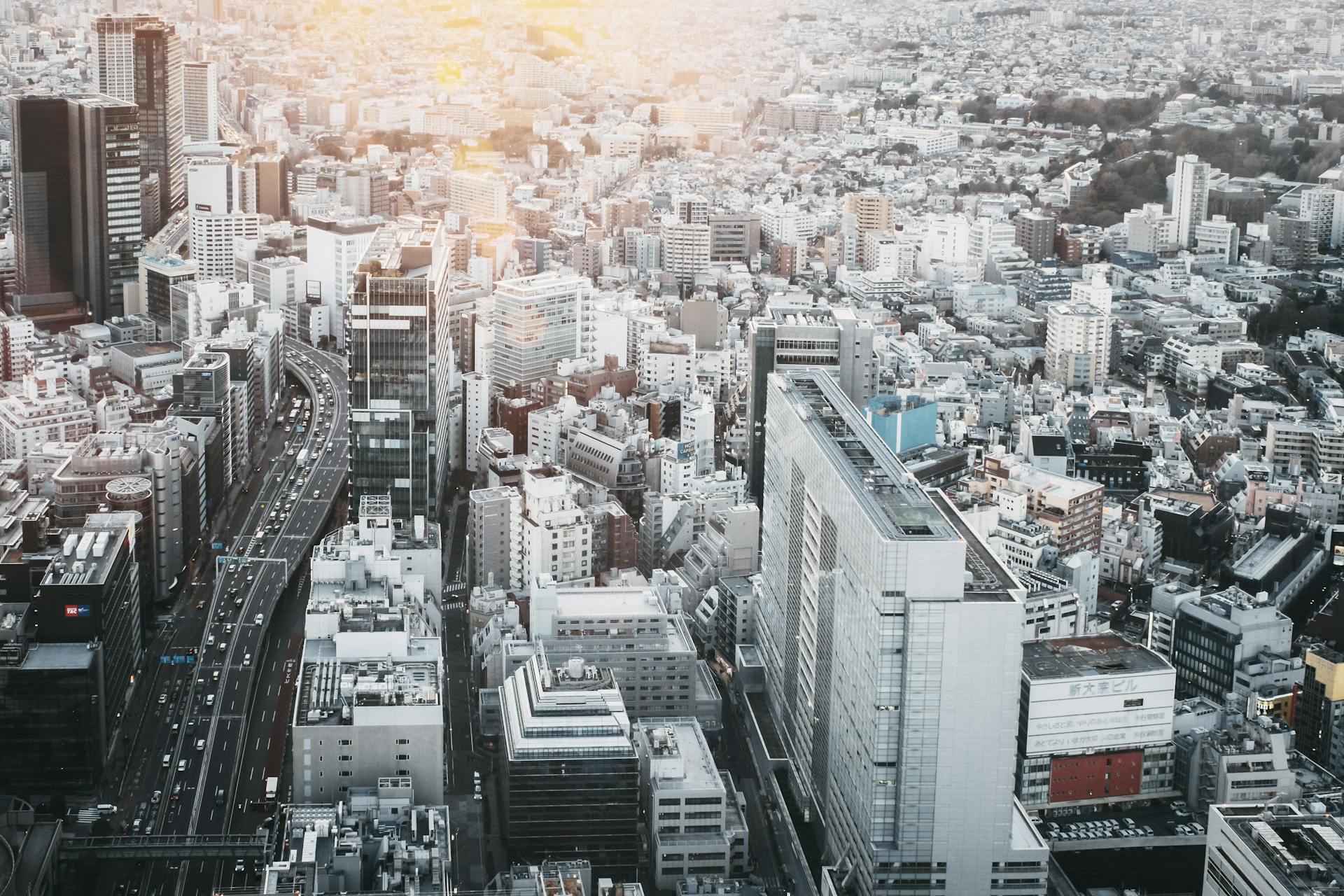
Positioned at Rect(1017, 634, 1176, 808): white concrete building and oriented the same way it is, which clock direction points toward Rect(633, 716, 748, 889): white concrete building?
Rect(633, 716, 748, 889): white concrete building is roughly at 2 o'clock from Rect(1017, 634, 1176, 808): white concrete building.

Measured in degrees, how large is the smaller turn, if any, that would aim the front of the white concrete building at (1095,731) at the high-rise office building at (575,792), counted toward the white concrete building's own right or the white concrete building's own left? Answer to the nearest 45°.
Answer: approximately 45° to the white concrete building's own right

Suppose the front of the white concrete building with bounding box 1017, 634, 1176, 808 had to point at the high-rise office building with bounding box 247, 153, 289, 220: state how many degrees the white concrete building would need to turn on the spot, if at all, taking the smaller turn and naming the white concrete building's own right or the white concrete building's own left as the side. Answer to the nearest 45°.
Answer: approximately 135° to the white concrete building's own right

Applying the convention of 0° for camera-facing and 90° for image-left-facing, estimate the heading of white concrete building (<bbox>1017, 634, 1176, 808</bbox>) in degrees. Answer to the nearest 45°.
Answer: approximately 0°

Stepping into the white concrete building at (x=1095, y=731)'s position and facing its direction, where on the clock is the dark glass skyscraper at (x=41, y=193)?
The dark glass skyscraper is roughly at 4 o'clock from the white concrete building.

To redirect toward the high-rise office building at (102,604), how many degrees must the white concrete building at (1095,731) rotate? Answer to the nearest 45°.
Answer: approximately 90° to its right

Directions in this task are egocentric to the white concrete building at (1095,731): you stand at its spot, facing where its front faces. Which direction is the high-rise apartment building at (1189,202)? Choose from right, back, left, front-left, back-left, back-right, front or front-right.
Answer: back

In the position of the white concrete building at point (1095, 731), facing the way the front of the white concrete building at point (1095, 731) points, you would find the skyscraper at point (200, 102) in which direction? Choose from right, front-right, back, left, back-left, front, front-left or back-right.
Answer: back-right

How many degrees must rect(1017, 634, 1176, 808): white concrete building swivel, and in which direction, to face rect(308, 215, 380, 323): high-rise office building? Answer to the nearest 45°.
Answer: approximately 135° to its right

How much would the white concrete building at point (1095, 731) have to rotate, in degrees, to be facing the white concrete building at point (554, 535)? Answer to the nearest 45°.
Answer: approximately 135° to its right

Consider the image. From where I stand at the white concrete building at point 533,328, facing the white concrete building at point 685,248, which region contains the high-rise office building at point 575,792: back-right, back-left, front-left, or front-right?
back-right

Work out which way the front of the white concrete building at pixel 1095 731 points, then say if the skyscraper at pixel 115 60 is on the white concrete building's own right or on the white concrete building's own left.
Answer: on the white concrete building's own right

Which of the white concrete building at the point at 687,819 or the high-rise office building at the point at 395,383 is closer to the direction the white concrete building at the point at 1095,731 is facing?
the white concrete building
